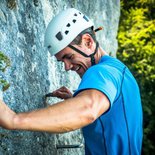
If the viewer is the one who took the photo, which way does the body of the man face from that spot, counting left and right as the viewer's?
facing to the left of the viewer
